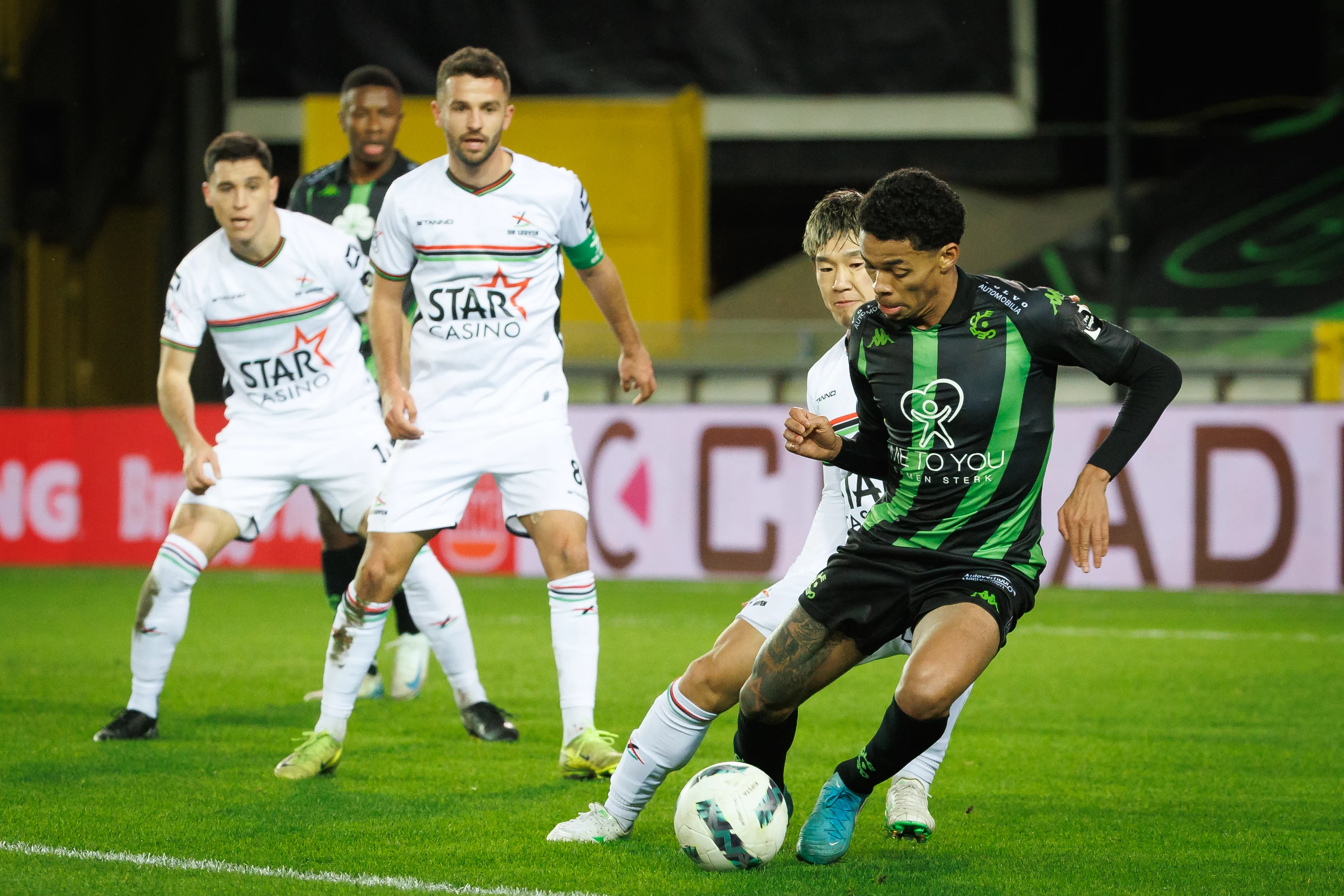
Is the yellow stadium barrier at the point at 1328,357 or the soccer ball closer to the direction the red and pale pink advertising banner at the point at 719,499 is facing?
the soccer ball

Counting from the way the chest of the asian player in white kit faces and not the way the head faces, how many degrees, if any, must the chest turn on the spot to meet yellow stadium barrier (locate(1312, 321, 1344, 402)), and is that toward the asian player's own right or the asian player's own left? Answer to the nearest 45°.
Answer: approximately 135° to the asian player's own left

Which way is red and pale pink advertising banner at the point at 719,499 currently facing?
toward the camera

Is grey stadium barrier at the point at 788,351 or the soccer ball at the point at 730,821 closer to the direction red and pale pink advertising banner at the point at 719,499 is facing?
the soccer ball

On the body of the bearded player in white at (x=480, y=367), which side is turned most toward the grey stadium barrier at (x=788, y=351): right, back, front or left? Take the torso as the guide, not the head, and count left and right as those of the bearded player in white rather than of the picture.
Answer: back

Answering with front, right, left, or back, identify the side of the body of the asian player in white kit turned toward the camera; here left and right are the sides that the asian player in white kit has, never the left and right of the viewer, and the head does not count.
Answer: front

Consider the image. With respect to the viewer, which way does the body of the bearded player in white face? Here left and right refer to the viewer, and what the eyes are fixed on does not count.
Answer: facing the viewer

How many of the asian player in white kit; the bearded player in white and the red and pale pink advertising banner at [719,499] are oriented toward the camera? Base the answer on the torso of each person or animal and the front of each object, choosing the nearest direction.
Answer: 3

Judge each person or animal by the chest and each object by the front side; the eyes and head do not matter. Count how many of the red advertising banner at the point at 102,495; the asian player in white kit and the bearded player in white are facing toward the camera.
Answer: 3

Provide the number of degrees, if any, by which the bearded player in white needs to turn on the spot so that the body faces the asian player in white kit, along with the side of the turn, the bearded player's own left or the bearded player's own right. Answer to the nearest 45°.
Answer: approximately 45° to the bearded player's own left

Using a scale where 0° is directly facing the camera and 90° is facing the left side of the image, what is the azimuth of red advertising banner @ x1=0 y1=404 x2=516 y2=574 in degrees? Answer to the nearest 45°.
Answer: approximately 0°

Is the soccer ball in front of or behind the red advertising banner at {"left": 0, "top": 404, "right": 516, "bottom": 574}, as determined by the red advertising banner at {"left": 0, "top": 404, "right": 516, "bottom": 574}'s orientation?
in front

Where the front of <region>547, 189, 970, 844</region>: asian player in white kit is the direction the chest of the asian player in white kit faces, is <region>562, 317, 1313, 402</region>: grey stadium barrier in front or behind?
behind

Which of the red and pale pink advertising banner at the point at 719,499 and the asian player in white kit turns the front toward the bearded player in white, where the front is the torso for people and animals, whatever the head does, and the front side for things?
the red and pale pink advertising banner

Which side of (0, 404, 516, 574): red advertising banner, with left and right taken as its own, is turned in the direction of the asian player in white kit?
front
